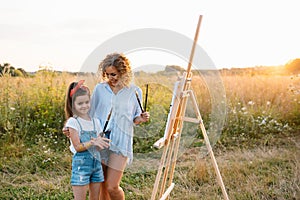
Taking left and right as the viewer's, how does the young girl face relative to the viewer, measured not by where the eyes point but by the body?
facing the viewer and to the right of the viewer
